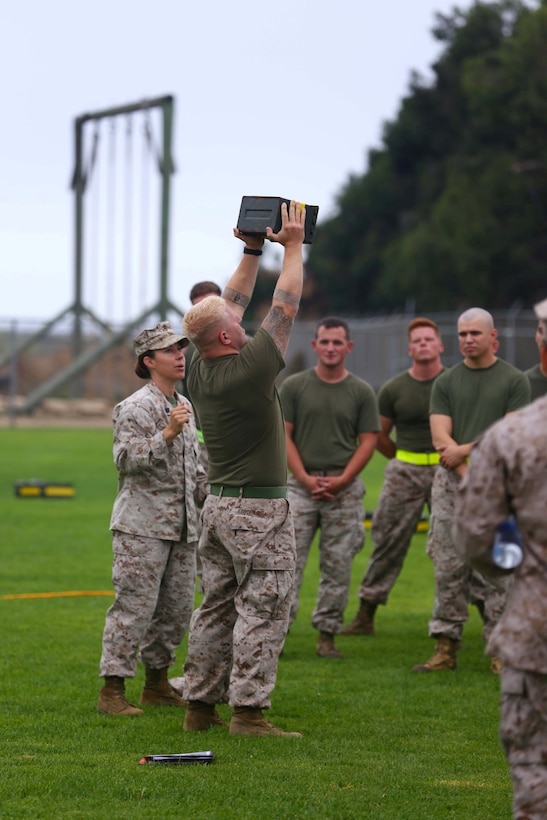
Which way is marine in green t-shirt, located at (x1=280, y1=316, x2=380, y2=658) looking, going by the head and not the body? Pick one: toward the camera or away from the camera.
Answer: toward the camera

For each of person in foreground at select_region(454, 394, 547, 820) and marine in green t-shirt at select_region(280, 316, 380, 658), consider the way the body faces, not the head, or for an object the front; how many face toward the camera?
1

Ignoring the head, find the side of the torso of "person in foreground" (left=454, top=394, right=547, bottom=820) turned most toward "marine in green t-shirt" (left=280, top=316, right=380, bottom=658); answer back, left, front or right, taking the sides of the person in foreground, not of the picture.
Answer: front

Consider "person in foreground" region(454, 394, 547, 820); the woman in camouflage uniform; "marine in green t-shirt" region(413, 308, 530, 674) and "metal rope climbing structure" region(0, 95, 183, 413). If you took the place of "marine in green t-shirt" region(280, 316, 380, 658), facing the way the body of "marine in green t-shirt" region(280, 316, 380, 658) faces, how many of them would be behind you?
1

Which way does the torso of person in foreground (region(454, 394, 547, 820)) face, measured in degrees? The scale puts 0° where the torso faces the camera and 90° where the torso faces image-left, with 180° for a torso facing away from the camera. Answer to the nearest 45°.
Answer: approximately 180°

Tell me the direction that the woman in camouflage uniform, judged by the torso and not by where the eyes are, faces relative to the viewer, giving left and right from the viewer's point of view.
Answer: facing the viewer and to the right of the viewer

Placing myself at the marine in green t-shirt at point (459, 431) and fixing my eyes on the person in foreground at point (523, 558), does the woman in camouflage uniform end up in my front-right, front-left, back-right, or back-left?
front-right

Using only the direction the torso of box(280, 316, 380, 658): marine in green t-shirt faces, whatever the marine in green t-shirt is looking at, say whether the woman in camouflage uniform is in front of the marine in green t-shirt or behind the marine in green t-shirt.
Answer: in front

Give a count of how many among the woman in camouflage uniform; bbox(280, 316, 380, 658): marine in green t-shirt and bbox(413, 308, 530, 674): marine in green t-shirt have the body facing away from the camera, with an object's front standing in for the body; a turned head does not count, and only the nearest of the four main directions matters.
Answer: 0

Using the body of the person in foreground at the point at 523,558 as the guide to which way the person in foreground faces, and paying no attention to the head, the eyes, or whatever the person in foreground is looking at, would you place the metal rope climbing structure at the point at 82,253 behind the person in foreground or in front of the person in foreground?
in front

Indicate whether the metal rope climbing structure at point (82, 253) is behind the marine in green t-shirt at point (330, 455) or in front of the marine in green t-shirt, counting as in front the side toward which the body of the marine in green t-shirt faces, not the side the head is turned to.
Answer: behind

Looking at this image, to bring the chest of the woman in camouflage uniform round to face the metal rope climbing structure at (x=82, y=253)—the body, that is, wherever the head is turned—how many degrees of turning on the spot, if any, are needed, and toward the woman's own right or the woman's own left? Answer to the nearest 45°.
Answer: approximately 135° to the woman's own left

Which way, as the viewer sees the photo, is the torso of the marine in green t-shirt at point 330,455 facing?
toward the camera

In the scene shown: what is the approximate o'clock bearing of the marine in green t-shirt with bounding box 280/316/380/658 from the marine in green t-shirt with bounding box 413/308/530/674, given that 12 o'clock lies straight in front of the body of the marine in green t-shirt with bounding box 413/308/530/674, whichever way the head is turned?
the marine in green t-shirt with bounding box 280/316/380/658 is roughly at 3 o'clock from the marine in green t-shirt with bounding box 413/308/530/674.

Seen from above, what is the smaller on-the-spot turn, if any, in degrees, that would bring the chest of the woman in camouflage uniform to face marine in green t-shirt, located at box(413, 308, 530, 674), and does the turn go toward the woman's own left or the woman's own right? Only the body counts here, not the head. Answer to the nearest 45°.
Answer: approximately 90° to the woman's own left

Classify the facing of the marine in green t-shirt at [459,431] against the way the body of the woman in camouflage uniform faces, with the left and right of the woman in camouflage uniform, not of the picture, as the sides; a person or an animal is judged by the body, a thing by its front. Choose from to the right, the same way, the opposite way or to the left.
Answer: to the right

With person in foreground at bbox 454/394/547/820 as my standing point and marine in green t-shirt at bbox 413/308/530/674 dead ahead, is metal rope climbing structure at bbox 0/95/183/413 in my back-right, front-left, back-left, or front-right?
front-left
